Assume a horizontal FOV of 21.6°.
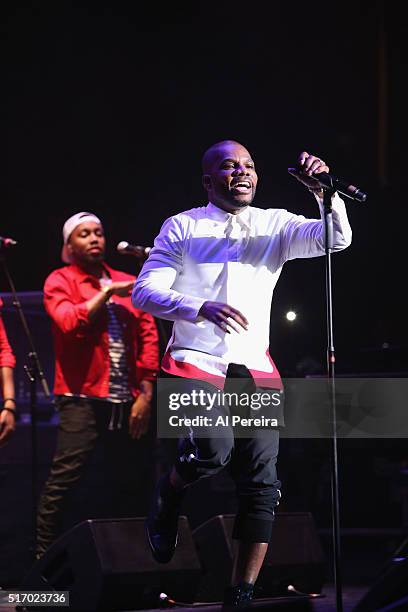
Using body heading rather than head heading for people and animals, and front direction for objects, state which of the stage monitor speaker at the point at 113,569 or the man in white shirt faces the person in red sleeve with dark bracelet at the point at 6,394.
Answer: the stage monitor speaker

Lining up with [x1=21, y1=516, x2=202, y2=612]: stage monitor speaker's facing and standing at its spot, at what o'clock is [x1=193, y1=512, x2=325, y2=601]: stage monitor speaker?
[x1=193, y1=512, x2=325, y2=601]: stage monitor speaker is roughly at 4 o'clock from [x1=21, y1=516, x2=202, y2=612]: stage monitor speaker.

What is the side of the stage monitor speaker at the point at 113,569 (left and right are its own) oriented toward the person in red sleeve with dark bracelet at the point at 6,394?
front

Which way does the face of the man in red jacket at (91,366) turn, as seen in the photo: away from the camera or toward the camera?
toward the camera

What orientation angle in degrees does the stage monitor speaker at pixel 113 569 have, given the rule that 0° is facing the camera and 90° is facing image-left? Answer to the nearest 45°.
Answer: approximately 135°

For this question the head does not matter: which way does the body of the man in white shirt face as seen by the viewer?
toward the camera

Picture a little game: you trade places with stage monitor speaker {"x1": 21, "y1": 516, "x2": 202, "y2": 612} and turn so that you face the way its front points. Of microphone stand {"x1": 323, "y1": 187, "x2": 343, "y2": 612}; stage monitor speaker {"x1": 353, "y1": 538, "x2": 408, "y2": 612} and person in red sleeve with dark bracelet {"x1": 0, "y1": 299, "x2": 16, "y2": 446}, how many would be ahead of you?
1

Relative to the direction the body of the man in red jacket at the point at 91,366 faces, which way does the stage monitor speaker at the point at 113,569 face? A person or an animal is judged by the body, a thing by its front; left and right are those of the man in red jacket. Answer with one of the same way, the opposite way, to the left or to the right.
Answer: the opposite way

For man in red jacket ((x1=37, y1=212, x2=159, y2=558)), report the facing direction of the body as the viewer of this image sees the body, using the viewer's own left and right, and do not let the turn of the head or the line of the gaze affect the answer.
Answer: facing the viewer and to the right of the viewer

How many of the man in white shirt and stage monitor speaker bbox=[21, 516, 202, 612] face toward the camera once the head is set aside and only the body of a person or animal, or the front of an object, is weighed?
1

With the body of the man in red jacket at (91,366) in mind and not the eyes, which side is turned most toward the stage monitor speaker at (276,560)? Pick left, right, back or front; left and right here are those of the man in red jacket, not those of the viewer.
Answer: front
